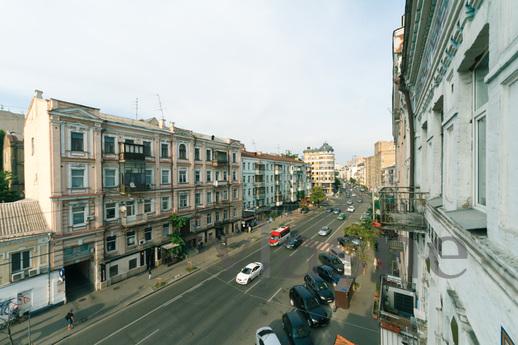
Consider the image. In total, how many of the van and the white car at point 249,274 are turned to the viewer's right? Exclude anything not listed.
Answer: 0

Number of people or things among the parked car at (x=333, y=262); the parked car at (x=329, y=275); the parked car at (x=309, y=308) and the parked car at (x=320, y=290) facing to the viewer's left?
0

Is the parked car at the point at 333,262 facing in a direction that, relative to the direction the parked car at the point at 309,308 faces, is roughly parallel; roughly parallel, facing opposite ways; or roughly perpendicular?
roughly parallel

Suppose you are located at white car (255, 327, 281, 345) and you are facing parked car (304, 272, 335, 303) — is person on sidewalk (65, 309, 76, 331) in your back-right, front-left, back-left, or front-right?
back-left

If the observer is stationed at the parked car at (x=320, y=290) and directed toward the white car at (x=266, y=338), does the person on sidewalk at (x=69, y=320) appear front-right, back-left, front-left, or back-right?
front-right

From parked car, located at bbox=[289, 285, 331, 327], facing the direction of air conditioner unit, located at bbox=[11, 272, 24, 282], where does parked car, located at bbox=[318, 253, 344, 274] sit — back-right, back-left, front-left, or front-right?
back-right

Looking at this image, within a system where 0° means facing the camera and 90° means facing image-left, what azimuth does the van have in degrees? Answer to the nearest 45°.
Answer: approximately 45°

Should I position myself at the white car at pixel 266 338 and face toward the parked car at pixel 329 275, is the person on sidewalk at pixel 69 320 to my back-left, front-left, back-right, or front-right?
back-left

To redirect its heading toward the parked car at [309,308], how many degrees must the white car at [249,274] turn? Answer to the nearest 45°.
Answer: approximately 90° to its left

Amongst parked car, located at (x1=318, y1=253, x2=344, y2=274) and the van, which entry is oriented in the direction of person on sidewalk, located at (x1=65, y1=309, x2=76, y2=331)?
the van
